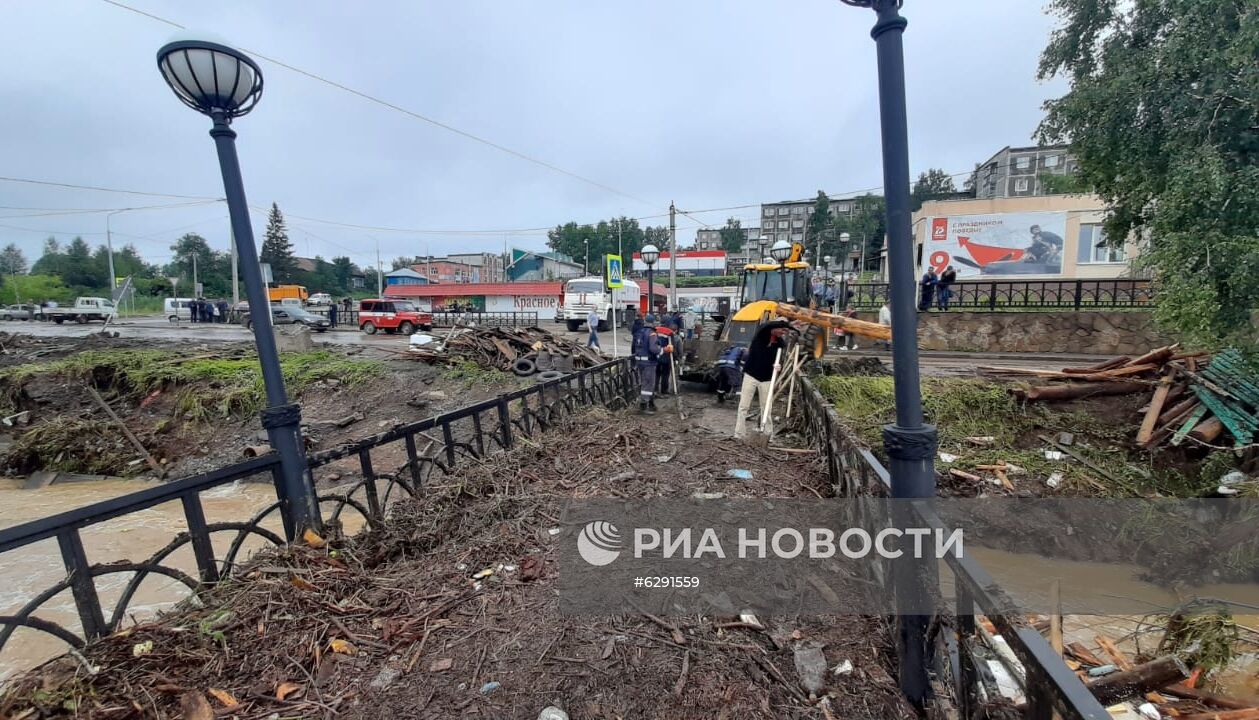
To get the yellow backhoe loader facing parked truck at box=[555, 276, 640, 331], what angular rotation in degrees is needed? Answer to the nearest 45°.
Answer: approximately 90° to its right

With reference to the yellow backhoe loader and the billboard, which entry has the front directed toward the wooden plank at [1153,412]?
the billboard

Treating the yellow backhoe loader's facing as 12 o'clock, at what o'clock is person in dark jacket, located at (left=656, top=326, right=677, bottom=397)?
The person in dark jacket is roughly at 12 o'clock from the yellow backhoe loader.

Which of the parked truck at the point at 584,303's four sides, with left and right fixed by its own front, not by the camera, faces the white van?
right

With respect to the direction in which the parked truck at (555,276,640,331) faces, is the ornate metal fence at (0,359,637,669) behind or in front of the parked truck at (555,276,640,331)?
in front

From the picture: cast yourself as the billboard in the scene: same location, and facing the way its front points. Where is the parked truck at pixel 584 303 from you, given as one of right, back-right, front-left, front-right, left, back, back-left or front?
front-right

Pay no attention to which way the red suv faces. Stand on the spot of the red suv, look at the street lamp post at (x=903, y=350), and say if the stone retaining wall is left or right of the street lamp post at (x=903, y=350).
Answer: left

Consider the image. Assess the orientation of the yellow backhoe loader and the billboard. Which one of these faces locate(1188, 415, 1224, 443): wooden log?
the billboard

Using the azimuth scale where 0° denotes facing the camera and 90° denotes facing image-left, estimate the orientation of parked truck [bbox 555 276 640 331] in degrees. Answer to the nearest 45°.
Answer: approximately 45°

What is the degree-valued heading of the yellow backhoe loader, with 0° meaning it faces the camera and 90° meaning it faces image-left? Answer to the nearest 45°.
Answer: approximately 45°

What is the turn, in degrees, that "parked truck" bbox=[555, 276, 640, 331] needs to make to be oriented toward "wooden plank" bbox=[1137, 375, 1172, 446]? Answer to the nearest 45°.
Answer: approximately 45° to its left

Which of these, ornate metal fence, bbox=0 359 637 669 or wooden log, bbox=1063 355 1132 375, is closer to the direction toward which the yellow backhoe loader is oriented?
the ornate metal fence
